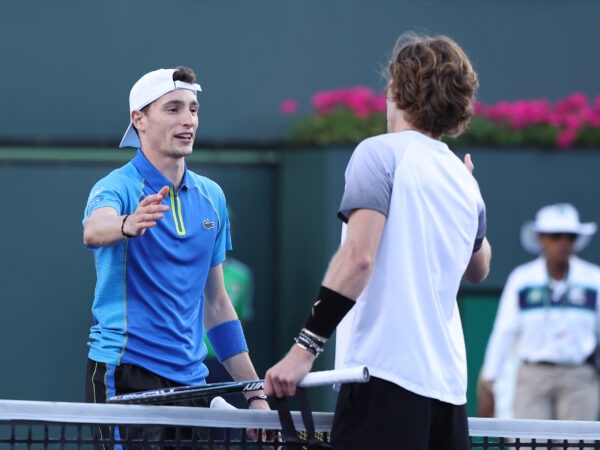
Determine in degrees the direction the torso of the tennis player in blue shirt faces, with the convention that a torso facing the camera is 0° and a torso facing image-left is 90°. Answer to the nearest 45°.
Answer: approximately 315°

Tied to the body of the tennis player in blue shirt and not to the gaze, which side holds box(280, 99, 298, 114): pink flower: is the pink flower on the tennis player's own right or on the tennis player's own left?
on the tennis player's own left

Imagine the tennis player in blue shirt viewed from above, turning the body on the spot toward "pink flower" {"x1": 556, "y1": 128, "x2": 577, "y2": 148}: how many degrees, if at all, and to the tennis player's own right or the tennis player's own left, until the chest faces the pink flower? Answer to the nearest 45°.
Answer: approximately 90° to the tennis player's own left
